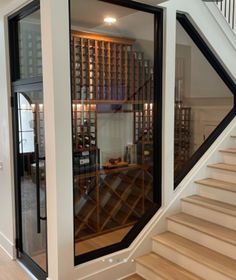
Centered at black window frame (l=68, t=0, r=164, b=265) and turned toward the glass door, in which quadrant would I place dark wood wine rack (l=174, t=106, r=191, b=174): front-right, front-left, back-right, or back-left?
back-right

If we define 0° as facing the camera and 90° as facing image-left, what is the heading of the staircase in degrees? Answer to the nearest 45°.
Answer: approximately 45°
